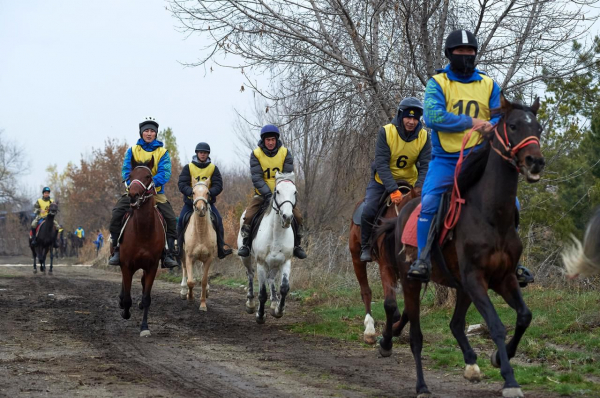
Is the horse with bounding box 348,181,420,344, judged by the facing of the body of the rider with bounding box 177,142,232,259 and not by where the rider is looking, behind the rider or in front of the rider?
in front

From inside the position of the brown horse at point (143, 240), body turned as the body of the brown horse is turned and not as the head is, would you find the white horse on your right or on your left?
on your left

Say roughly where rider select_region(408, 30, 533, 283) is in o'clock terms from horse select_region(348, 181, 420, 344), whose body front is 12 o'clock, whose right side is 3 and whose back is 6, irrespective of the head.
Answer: The rider is roughly at 1 o'clock from the horse.

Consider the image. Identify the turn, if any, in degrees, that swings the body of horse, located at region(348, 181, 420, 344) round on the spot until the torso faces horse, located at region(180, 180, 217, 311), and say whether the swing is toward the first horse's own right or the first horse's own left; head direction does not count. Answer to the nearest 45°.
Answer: approximately 180°

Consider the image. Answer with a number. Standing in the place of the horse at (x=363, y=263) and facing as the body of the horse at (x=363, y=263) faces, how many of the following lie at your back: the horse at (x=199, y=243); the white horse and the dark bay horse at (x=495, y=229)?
2

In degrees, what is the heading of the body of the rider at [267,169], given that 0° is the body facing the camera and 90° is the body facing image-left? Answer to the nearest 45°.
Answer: approximately 0°

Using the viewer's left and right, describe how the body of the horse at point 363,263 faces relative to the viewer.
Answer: facing the viewer and to the right of the viewer

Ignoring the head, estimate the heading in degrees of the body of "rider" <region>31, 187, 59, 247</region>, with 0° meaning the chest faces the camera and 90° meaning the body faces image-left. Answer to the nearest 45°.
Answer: approximately 0°
